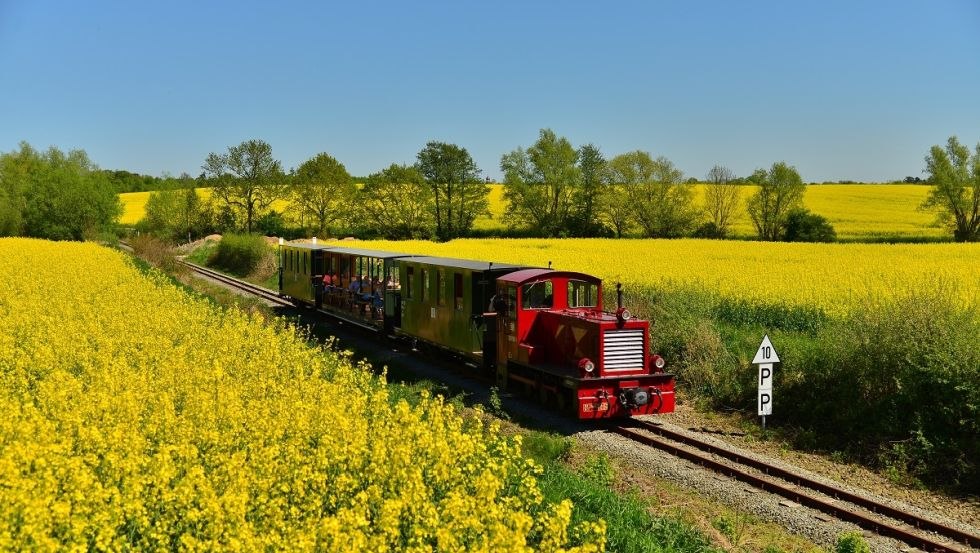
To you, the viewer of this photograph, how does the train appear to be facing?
facing the viewer and to the right of the viewer

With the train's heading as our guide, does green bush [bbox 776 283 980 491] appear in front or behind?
in front

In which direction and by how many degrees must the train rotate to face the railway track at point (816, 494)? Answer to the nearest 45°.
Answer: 0° — it already faces it

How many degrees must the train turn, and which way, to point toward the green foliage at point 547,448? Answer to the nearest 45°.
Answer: approximately 45° to its right

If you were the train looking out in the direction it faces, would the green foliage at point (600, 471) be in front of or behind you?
in front

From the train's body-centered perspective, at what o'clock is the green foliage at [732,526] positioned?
The green foliage is roughly at 1 o'clock from the train.
